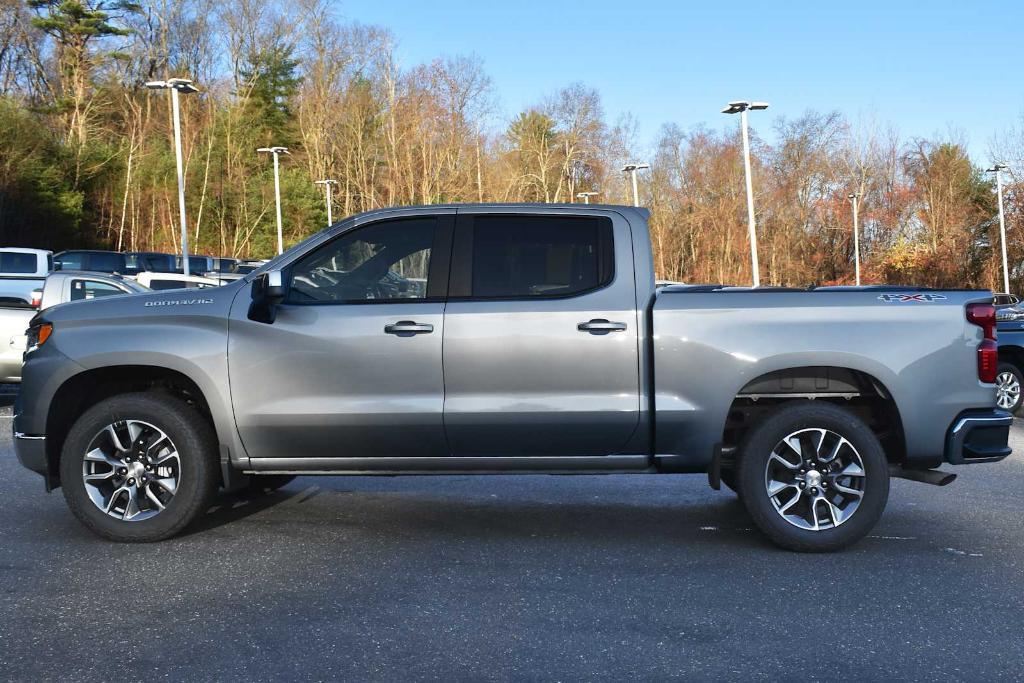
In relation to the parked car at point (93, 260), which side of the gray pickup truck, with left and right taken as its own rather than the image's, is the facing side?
right

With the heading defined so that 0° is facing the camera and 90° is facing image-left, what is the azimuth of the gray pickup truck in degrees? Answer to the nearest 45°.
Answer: approximately 90°

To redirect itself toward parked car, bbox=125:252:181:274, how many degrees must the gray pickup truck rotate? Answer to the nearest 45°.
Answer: approximately 90° to its right

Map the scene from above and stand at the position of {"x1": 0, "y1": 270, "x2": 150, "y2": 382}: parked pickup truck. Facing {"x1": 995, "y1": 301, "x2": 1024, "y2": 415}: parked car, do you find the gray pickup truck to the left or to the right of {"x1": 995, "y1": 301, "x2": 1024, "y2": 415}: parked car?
right

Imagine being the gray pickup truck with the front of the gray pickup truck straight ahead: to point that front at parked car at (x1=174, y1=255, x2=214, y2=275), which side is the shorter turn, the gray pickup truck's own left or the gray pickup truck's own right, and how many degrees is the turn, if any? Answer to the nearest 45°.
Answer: approximately 90° to the gray pickup truck's own right

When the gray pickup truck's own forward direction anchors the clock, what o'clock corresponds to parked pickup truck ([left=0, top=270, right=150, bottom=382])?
The parked pickup truck is roughly at 2 o'clock from the gray pickup truck.
